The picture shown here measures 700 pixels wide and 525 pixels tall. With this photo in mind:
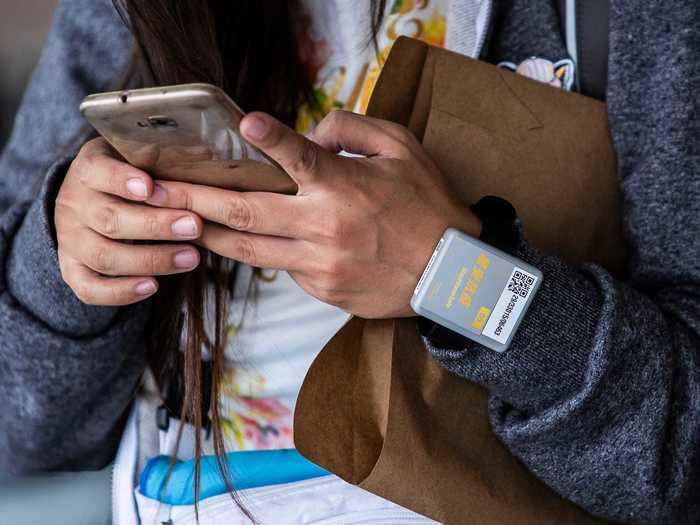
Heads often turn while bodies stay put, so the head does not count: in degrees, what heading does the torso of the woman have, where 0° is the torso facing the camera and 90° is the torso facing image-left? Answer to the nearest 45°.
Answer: approximately 0°
